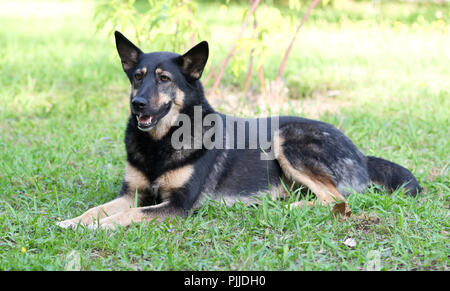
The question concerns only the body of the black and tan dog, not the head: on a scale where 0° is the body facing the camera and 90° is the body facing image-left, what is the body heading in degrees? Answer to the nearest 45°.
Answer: approximately 45°
